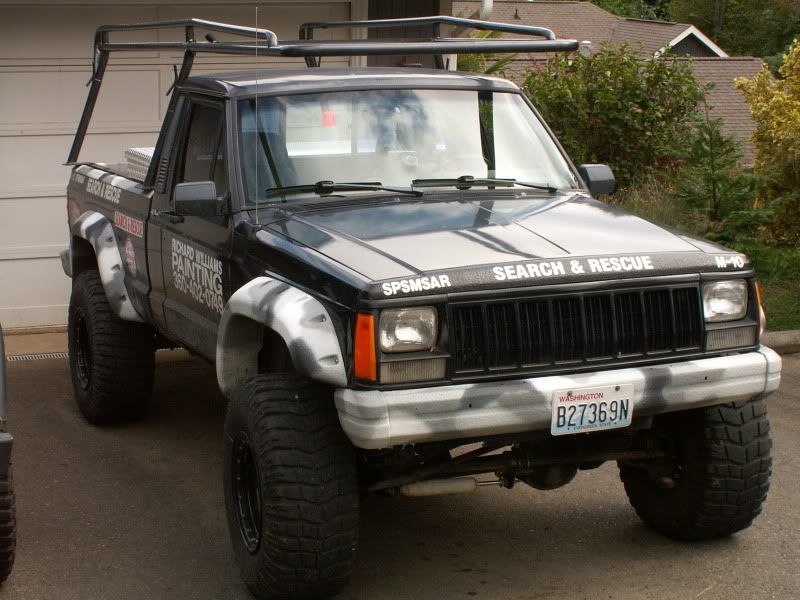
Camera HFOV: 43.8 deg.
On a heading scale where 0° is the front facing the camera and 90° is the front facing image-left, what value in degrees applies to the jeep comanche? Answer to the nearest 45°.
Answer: approximately 315°

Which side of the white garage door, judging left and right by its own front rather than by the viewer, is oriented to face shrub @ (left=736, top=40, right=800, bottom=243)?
left

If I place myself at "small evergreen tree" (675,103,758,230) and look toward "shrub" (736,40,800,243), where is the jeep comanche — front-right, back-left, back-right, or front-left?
back-right

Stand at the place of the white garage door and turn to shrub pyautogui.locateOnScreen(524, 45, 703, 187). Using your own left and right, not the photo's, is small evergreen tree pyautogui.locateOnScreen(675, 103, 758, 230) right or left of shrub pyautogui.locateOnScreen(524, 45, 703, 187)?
right

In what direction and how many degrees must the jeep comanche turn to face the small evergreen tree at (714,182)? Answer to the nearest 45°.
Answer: approximately 90° to its left

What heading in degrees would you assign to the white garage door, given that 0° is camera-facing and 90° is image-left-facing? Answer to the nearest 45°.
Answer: approximately 0°

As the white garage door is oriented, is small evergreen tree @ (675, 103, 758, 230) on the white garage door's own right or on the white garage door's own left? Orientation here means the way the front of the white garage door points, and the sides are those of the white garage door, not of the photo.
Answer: on the white garage door's own left
